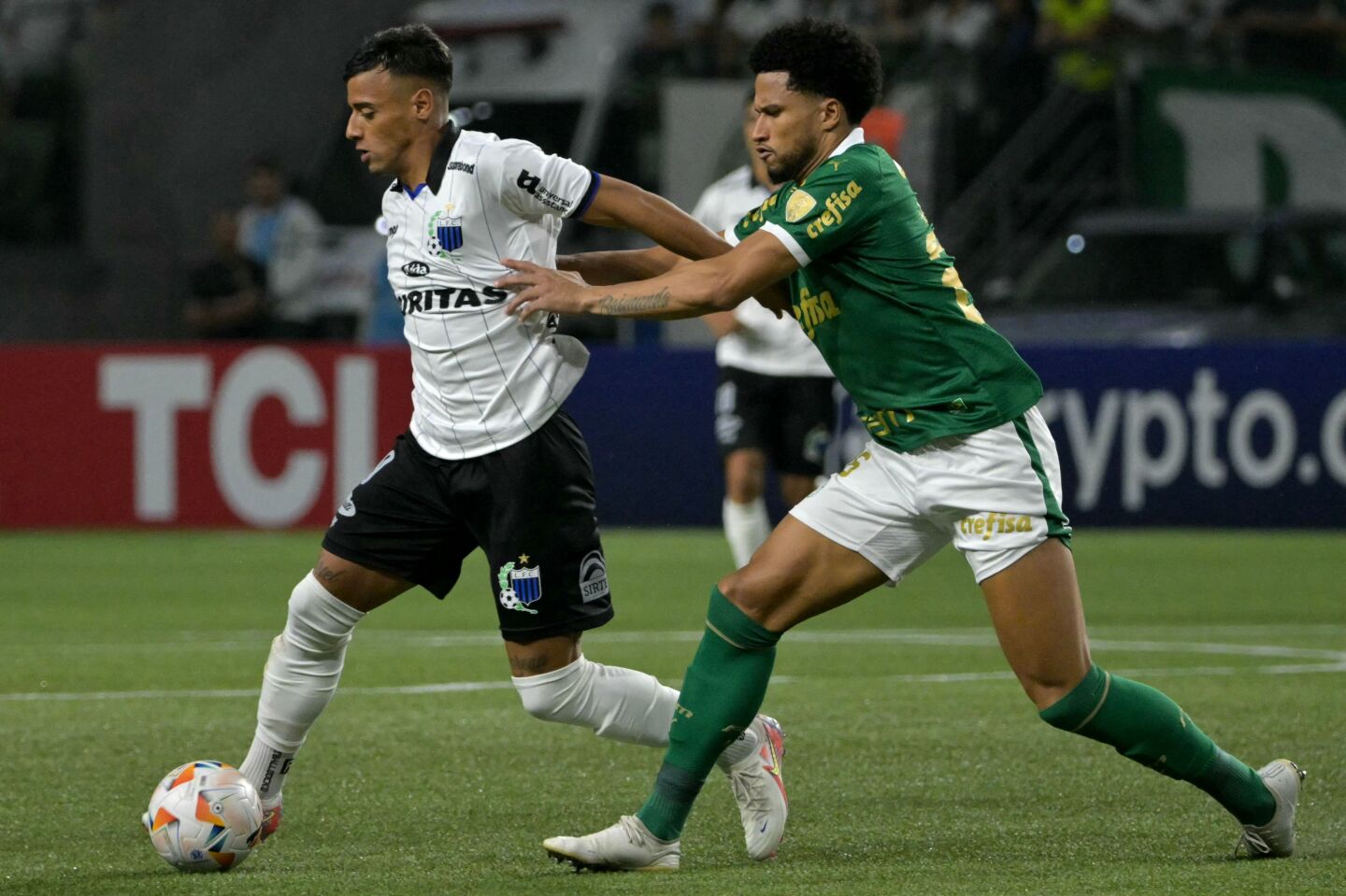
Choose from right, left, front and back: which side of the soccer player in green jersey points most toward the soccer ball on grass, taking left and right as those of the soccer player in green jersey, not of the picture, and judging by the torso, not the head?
front

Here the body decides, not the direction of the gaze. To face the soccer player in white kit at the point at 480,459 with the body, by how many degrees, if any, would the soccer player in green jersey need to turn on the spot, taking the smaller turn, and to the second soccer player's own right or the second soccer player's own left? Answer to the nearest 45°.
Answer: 0° — they already face them

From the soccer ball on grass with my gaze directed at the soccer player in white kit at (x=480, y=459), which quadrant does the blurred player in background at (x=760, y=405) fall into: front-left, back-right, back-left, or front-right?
front-left

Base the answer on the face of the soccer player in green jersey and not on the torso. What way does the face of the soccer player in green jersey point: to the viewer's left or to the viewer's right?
to the viewer's left

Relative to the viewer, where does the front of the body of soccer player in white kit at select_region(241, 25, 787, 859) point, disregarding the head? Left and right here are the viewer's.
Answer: facing the viewer and to the left of the viewer

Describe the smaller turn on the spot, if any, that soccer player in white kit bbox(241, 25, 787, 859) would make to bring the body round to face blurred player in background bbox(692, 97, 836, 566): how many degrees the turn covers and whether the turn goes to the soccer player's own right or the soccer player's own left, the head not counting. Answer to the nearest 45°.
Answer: approximately 135° to the soccer player's own right

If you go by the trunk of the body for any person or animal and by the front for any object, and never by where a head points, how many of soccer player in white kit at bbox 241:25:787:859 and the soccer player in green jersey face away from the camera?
0

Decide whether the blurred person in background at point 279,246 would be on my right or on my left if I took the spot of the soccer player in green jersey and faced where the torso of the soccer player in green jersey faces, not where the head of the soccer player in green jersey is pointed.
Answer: on my right

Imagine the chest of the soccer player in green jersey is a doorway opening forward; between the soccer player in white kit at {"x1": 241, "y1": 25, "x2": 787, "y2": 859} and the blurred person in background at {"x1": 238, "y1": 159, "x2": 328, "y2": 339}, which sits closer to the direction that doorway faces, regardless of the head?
the soccer player in white kit

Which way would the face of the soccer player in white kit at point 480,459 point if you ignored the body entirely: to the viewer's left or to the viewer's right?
to the viewer's left

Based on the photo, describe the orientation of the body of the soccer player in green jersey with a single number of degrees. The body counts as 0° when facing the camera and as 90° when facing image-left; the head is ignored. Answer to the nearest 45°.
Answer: approximately 90°
